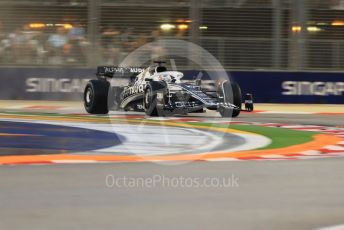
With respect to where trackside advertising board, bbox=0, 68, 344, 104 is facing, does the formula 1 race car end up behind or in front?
in front

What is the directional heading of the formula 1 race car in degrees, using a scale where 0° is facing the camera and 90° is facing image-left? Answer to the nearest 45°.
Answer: approximately 315°

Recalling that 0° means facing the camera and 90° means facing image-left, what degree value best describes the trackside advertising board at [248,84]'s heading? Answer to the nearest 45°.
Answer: approximately 0°

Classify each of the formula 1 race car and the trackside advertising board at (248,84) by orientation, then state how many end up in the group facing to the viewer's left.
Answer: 0
